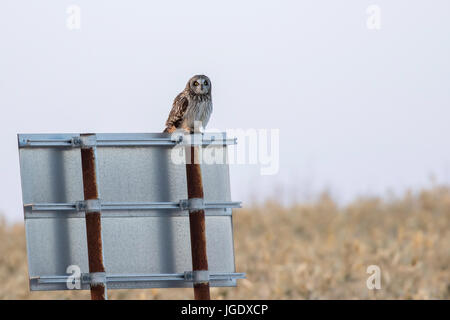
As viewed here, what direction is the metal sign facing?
away from the camera

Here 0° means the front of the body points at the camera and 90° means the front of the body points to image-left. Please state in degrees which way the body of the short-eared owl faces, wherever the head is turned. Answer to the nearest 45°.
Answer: approximately 315°
